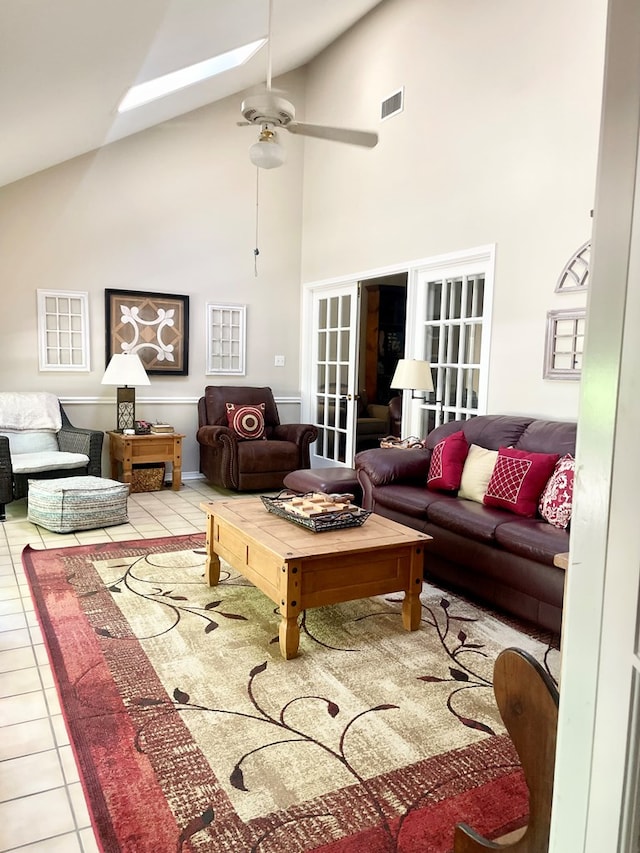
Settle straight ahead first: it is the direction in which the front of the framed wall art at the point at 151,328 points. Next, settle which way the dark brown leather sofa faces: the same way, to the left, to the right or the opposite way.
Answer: to the right

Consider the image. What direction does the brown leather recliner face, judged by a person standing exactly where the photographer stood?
facing the viewer and to the right of the viewer

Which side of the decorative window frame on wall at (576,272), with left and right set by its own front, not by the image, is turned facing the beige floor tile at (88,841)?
front

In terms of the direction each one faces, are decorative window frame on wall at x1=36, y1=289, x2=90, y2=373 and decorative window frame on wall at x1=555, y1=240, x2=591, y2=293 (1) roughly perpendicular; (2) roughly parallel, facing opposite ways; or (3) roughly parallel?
roughly perpendicular

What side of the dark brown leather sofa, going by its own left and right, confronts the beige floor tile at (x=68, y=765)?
front

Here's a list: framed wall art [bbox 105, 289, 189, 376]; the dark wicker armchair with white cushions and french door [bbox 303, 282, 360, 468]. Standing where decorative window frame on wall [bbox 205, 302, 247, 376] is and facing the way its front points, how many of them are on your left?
1

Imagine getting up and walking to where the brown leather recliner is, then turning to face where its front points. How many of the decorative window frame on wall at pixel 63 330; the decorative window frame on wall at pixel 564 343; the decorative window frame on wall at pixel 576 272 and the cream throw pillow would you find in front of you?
3

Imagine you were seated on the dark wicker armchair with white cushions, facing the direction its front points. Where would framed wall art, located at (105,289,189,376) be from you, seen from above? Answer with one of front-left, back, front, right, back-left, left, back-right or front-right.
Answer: left

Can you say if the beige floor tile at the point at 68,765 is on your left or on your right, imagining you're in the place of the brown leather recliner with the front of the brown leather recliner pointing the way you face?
on your right

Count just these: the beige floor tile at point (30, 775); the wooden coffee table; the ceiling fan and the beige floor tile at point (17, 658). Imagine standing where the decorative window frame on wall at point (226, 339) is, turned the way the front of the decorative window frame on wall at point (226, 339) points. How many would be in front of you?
4

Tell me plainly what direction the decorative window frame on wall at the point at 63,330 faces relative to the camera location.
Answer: facing the viewer

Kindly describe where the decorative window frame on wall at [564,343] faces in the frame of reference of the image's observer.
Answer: facing the viewer and to the left of the viewer

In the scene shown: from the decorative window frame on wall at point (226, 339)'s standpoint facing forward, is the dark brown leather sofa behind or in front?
in front

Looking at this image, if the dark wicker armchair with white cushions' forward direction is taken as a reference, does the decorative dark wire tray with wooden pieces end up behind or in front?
in front
